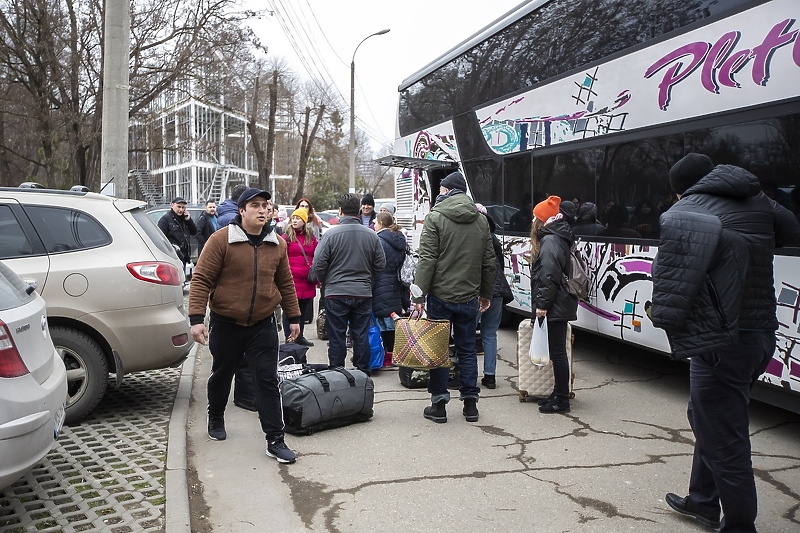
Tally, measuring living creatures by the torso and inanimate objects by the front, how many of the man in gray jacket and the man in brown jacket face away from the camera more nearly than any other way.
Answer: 1

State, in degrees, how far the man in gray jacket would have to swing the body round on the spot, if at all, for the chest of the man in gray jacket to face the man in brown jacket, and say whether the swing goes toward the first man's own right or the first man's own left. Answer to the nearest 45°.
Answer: approximately 180°

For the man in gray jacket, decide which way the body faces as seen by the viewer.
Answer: away from the camera

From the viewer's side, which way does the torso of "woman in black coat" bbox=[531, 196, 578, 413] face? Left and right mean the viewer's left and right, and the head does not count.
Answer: facing to the left of the viewer

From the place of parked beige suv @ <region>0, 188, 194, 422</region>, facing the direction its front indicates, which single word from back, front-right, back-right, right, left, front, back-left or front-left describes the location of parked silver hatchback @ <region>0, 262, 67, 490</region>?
back-left

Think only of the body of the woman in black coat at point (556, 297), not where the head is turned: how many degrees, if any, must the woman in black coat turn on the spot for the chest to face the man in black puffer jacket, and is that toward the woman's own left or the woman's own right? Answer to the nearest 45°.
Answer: approximately 90° to the woman's own left

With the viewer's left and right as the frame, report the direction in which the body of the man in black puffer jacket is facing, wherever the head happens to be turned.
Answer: facing away from the viewer and to the left of the viewer

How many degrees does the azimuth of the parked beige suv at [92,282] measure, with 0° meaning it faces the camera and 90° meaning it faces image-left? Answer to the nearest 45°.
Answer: approximately 135°
